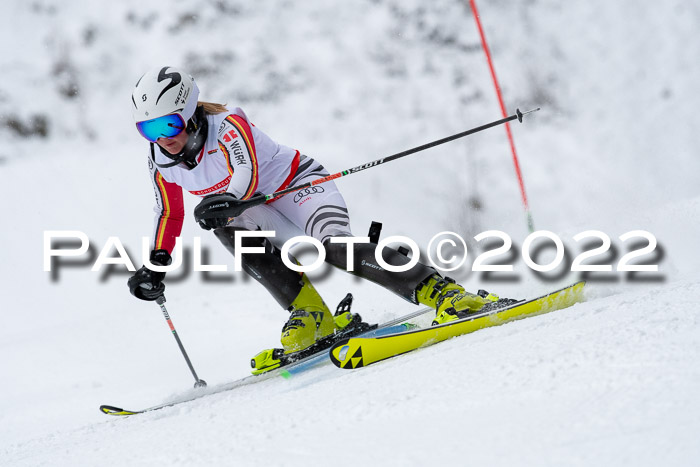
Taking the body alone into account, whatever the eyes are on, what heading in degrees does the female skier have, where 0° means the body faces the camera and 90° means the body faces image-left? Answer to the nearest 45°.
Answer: approximately 45°
